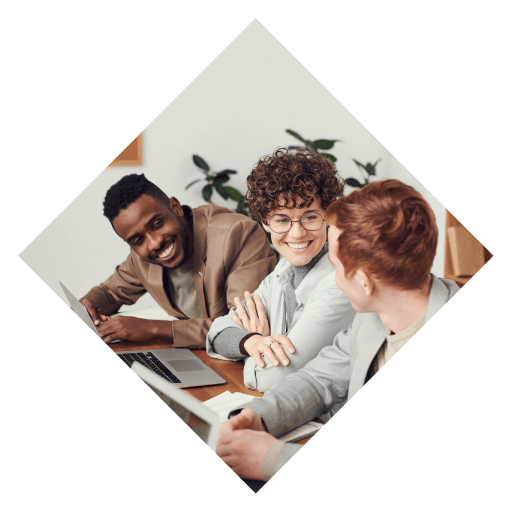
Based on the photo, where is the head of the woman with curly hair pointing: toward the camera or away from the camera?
toward the camera

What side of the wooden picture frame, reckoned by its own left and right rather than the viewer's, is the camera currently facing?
front

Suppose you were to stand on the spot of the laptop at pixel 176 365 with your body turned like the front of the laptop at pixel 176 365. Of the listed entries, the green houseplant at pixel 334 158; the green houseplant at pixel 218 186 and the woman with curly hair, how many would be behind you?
0

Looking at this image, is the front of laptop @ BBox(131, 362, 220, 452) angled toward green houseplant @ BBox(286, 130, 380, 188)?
no

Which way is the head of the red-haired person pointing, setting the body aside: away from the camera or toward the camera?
away from the camera

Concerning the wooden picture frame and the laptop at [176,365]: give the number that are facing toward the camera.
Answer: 1
